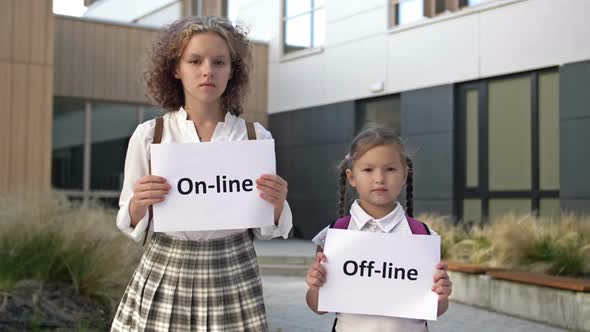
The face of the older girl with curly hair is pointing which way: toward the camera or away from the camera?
toward the camera

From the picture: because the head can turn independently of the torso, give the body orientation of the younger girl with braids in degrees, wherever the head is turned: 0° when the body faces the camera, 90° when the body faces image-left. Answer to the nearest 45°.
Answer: approximately 0°

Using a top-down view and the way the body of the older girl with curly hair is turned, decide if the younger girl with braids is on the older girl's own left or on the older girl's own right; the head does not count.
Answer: on the older girl's own left

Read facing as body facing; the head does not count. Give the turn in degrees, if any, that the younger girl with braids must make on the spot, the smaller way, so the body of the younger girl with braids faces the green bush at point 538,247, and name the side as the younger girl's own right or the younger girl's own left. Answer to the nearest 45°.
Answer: approximately 180°

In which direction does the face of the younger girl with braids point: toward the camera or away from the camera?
toward the camera

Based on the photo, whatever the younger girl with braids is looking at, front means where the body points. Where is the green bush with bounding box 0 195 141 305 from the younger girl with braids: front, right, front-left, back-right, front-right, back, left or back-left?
back-right

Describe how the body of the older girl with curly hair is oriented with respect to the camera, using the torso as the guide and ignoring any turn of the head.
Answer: toward the camera

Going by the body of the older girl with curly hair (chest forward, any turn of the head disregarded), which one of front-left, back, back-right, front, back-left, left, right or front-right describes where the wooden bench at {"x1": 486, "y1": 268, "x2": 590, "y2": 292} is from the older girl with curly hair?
back-left

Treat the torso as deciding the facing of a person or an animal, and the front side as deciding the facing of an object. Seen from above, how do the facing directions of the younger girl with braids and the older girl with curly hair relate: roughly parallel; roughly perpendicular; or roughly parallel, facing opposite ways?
roughly parallel

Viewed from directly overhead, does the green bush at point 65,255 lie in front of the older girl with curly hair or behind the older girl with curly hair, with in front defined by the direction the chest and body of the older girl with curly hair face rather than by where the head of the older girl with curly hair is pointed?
behind

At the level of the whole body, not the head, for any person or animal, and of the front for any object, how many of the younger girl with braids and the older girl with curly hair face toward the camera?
2
